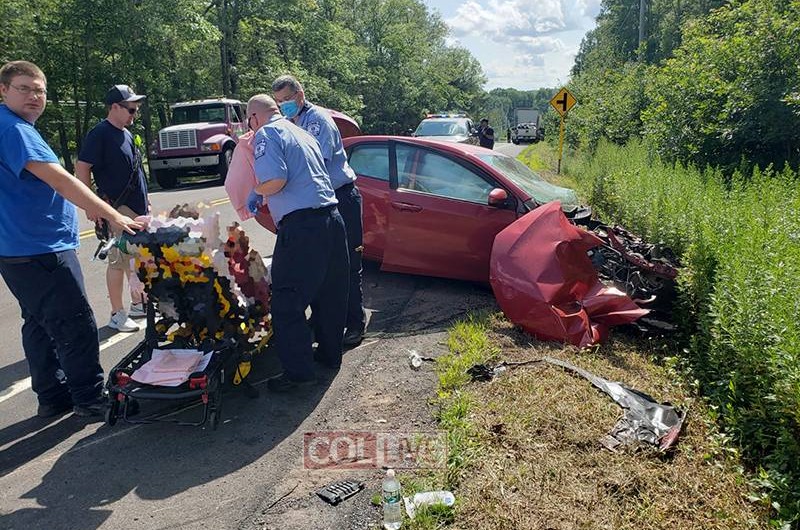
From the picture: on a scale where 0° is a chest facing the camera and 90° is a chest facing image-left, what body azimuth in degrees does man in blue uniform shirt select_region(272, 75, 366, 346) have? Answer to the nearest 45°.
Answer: approximately 45°

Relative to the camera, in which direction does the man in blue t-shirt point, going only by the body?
to the viewer's right

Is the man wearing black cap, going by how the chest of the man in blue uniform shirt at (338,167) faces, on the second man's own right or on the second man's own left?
on the second man's own right

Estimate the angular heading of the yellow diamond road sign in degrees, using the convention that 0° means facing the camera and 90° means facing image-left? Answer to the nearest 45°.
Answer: approximately 0°

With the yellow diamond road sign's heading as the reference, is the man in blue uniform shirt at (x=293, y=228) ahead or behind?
ahead

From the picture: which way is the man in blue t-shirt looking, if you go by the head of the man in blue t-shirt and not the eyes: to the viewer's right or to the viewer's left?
to the viewer's right

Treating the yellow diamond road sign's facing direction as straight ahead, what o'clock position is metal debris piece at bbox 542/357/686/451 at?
The metal debris piece is roughly at 12 o'clock from the yellow diamond road sign.

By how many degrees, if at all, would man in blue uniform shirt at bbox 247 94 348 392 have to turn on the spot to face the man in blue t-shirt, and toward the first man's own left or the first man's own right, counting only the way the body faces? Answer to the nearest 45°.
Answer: approximately 45° to the first man's own left

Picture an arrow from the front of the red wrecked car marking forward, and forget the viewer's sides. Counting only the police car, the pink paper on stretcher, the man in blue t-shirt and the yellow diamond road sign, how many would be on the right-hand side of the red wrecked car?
2

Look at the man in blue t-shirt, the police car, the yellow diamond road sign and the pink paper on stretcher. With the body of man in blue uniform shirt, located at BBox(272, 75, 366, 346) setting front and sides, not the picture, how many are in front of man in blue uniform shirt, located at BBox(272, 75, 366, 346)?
2

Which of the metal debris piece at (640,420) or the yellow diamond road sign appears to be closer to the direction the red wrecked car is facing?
the metal debris piece

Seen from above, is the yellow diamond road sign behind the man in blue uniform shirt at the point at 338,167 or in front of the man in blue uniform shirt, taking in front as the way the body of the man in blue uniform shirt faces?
behind

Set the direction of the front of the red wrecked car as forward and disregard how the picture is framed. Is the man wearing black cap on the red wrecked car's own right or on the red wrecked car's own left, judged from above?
on the red wrecked car's own right

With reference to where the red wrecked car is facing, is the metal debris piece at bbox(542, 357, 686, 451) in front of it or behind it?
in front
